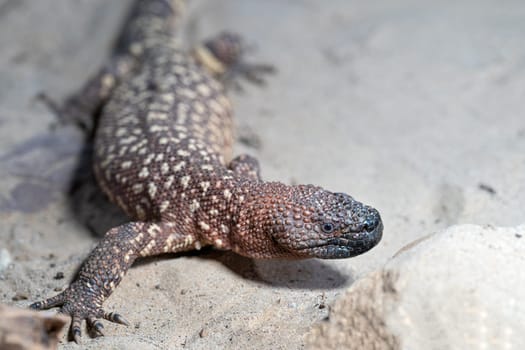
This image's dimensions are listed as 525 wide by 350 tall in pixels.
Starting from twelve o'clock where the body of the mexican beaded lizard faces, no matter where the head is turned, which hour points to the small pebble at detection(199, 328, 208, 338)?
The small pebble is roughly at 1 o'clock from the mexican beaded lizard.

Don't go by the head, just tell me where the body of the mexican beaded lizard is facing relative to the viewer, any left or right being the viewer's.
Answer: facing the viewer and to the right of the viewer
